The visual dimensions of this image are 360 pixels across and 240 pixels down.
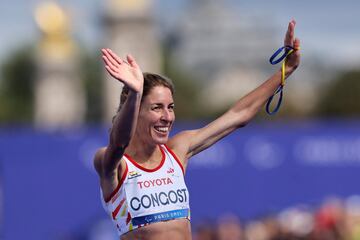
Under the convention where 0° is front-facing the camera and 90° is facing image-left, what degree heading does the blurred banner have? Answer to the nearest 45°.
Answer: approximately 0°
